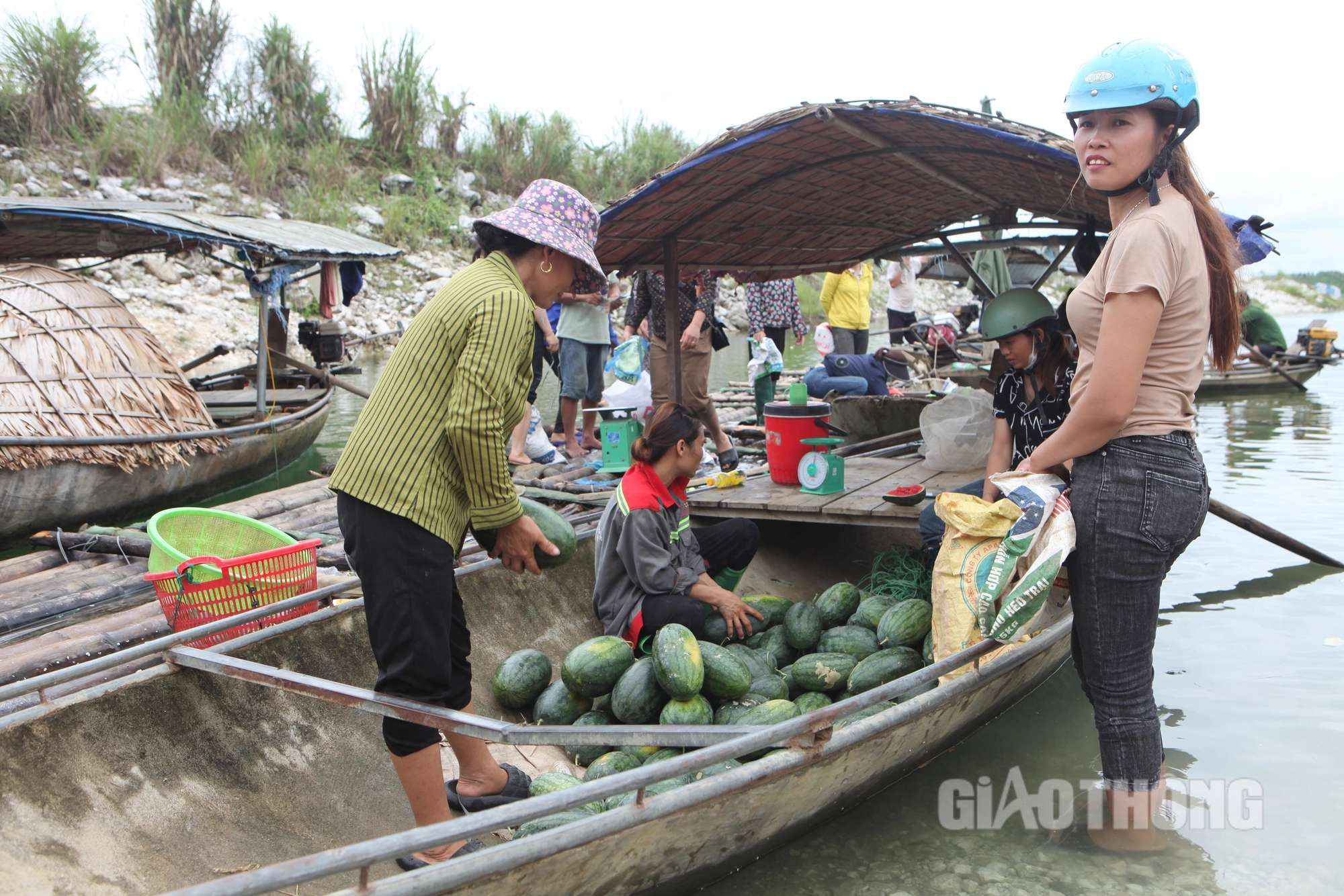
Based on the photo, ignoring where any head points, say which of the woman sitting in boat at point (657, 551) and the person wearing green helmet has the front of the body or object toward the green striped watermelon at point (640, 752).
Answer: the person wearing green helmet

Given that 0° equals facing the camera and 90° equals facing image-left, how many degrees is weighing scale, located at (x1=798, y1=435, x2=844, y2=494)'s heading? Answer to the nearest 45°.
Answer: approximately 45°

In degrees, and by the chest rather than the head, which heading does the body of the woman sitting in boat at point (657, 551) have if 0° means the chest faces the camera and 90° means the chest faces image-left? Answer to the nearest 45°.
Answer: approximately 270°

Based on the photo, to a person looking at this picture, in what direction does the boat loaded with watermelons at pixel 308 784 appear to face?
facing away from the viewer and to the right of the viewer

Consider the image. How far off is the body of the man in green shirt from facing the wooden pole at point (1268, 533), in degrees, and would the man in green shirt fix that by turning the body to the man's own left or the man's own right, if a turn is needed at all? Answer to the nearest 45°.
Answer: approximately 90° to the man's own left

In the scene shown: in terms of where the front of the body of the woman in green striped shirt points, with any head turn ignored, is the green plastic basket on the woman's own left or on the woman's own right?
on the woman's own left

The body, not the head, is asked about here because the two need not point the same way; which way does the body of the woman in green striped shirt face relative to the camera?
to the viewer's right

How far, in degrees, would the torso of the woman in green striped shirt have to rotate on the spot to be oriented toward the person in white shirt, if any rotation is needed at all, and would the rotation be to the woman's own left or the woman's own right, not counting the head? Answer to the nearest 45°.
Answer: approximately 45° to the woman's own left

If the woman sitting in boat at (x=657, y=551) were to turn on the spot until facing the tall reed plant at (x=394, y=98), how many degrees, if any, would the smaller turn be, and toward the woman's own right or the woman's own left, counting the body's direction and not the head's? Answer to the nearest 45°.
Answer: approximately 90° to the woman's own left

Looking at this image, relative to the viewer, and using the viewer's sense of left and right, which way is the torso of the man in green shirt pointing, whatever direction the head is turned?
facing to the left of the viewer
